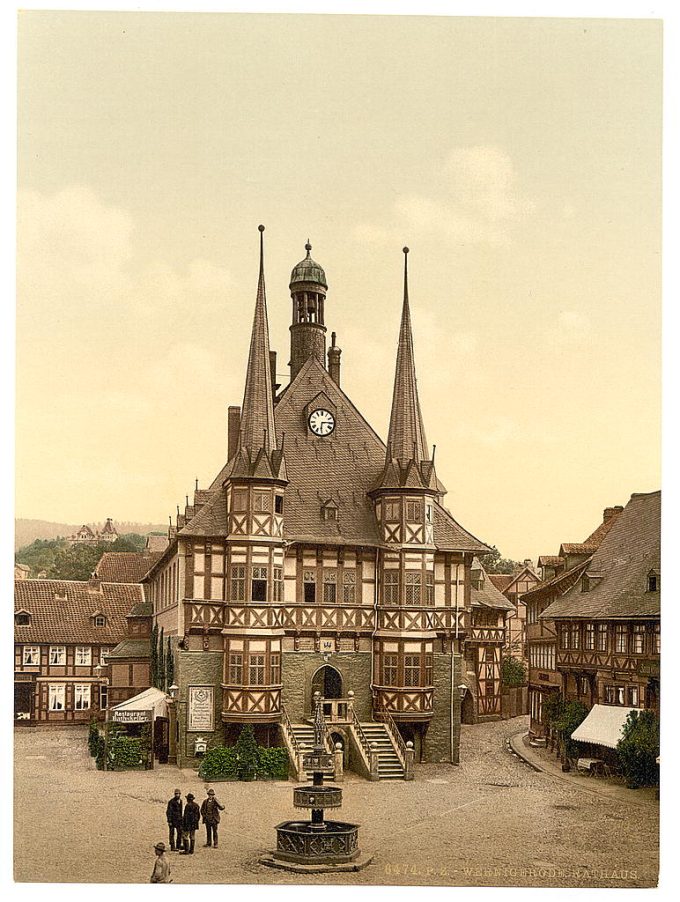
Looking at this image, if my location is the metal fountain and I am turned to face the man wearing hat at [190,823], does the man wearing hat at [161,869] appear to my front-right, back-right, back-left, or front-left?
front-left

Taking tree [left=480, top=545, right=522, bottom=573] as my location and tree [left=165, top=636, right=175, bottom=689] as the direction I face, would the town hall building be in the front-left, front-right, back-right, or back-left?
front-left

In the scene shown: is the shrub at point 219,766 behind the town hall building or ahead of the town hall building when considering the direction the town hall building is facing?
ahead

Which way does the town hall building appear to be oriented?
toward the camera

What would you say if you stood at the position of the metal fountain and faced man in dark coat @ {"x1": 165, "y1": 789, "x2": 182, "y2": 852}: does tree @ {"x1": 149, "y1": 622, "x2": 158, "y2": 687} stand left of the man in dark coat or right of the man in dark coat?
right

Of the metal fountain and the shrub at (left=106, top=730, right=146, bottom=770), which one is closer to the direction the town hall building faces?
the metal fountain

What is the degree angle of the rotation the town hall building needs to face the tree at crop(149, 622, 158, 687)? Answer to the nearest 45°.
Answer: approximately 135° to its right

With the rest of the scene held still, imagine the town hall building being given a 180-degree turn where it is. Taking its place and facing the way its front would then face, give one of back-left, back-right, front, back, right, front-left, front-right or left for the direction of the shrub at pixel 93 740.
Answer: left

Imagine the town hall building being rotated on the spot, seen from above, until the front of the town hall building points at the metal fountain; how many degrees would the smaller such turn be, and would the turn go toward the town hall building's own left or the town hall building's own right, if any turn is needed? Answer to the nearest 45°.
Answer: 0° — it already faces it

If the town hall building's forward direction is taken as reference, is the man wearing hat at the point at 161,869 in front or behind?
in front

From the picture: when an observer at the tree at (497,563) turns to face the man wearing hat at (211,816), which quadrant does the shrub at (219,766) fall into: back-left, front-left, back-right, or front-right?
front-right

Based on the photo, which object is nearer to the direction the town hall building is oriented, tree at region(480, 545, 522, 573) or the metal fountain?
the metal fountain

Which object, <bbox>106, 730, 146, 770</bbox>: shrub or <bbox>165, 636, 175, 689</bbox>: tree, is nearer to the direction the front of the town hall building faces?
the shrub

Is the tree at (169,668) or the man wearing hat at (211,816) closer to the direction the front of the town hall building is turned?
the man wearing hat

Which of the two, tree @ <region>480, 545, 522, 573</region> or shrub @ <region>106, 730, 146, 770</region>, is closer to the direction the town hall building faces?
the shrub

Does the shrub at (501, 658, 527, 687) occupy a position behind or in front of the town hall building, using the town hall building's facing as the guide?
behind

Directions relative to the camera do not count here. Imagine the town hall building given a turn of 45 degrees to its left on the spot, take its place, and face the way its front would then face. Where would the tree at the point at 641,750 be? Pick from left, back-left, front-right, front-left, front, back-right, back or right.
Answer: front
